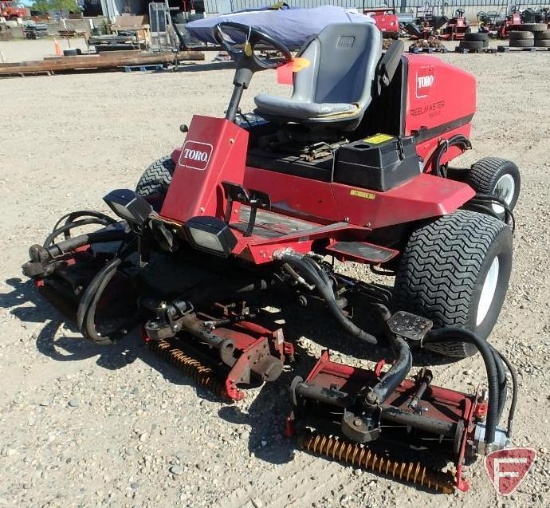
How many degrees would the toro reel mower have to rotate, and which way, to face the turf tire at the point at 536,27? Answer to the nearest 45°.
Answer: approximately 180°

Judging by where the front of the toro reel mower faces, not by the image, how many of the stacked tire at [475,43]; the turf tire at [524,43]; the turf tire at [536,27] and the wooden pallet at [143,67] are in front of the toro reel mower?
0

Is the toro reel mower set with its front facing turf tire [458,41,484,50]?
no

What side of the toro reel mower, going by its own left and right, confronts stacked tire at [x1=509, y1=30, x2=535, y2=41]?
back

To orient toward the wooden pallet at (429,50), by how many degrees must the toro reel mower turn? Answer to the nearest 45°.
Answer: approximately 135° to its right

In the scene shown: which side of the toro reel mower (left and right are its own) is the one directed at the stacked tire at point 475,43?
back

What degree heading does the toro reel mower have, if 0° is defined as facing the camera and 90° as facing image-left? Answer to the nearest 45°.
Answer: approximately 45°

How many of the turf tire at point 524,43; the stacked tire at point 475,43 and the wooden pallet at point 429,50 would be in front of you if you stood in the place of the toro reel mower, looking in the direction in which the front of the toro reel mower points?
0

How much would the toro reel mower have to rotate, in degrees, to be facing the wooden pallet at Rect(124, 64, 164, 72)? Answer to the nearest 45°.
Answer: approximately 135° to its right

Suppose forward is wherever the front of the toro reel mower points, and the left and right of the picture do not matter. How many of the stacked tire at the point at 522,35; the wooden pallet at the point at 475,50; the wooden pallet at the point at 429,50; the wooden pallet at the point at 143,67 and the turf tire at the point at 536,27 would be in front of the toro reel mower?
0

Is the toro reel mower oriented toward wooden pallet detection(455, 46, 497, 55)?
no

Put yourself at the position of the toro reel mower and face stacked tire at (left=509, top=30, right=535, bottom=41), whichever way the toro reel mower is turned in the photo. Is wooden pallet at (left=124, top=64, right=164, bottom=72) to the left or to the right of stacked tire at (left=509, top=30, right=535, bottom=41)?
left

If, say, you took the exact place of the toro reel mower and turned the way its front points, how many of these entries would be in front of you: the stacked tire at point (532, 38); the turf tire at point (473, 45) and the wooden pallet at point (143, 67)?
0
